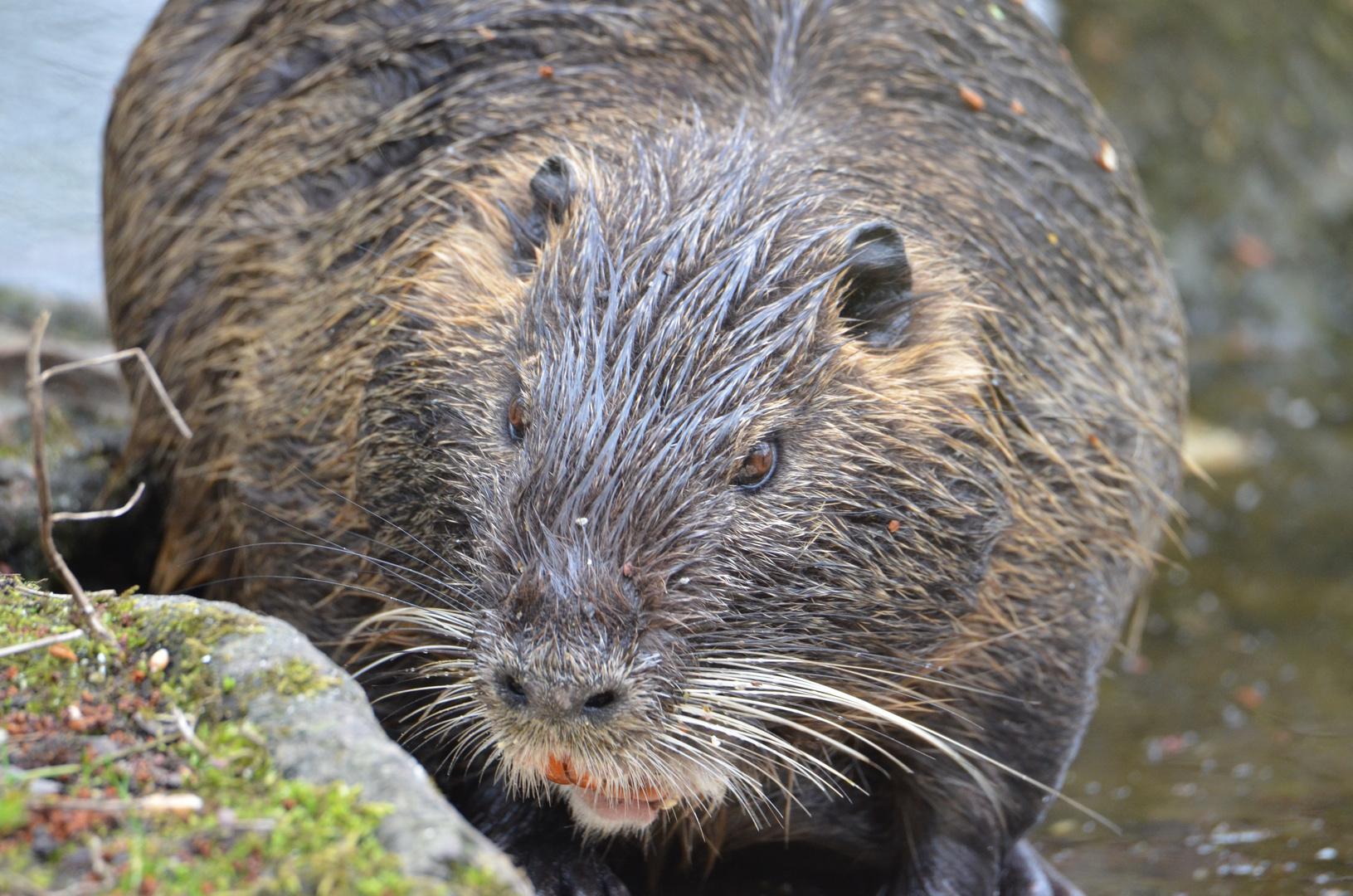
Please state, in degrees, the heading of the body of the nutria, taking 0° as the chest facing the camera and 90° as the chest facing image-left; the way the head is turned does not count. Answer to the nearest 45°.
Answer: approximately 0°

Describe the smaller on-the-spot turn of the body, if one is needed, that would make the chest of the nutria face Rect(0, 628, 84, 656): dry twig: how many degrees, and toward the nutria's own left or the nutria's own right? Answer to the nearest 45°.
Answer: approximately 45° to the nutria's own right

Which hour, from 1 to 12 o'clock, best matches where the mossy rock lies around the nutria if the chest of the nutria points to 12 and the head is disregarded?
The mossy rock is roughly at 1 o'clock from the nutria.
